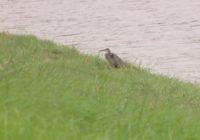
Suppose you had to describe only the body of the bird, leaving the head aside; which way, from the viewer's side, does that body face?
to the viewer's left
